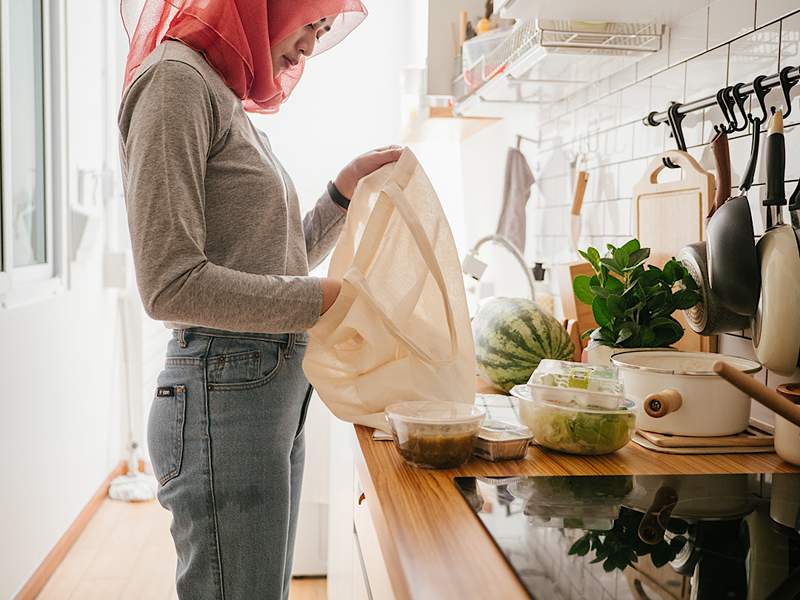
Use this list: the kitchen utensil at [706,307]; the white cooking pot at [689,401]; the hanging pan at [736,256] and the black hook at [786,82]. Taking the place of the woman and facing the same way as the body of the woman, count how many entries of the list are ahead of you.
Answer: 4

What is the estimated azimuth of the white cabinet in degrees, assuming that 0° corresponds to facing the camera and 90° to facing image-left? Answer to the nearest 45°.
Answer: approximately 90°

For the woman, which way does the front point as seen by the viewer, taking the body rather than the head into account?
to the viewer's right

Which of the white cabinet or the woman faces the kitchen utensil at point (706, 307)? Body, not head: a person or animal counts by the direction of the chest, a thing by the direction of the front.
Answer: the woman

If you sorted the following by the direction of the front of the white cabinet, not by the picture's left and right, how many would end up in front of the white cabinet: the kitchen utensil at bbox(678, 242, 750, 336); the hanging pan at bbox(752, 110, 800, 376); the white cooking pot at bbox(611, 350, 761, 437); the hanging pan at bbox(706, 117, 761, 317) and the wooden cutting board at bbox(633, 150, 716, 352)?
0

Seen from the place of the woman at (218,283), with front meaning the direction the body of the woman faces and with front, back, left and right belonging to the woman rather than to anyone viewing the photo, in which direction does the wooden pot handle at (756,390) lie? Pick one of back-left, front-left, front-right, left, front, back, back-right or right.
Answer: front-right

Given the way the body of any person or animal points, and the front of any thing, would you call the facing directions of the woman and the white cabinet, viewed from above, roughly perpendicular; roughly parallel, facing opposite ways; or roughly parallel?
roughly parallel, facing opposite ways

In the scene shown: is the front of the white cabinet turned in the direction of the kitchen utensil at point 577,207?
no

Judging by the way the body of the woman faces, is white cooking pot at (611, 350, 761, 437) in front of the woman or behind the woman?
in front

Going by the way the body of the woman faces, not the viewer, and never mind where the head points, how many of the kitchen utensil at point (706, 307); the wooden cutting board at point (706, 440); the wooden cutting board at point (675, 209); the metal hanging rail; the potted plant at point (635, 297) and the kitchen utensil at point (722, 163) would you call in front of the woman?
6

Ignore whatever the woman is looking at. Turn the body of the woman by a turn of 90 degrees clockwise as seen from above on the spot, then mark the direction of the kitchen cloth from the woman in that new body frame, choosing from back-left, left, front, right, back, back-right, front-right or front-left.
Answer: back-left

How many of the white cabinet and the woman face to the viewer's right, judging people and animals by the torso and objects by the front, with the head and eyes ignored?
1
